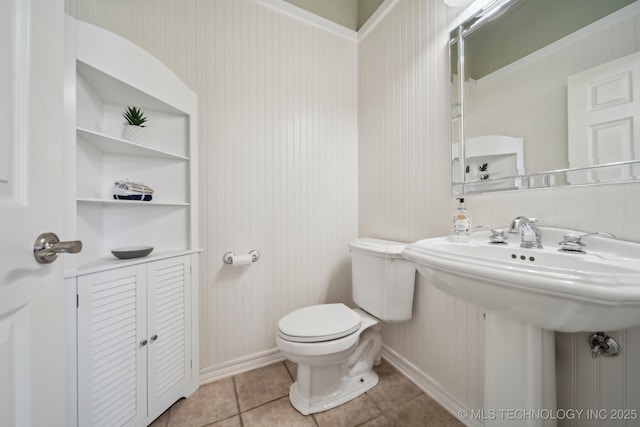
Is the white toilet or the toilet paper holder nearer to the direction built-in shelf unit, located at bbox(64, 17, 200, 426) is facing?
the white toilet

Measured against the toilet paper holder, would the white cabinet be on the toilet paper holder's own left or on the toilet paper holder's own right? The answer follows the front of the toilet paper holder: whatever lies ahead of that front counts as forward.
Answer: on the toilet paper holder's own right

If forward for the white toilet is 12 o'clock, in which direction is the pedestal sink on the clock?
The pedestal sink is roughly at 9 o'clock from the white toilet.

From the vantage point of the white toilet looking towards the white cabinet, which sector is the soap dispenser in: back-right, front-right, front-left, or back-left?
back-left

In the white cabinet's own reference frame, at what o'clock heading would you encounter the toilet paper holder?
The toilet paper holder is roughly at 10 o'clock from the white cabinet.

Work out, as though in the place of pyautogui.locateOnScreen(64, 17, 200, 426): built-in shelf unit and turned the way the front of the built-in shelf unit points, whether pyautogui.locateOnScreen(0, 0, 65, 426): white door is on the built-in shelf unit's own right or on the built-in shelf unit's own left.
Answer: on the built-in shelf unit's own right

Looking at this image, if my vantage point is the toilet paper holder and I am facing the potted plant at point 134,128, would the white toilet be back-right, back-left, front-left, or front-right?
back-left
